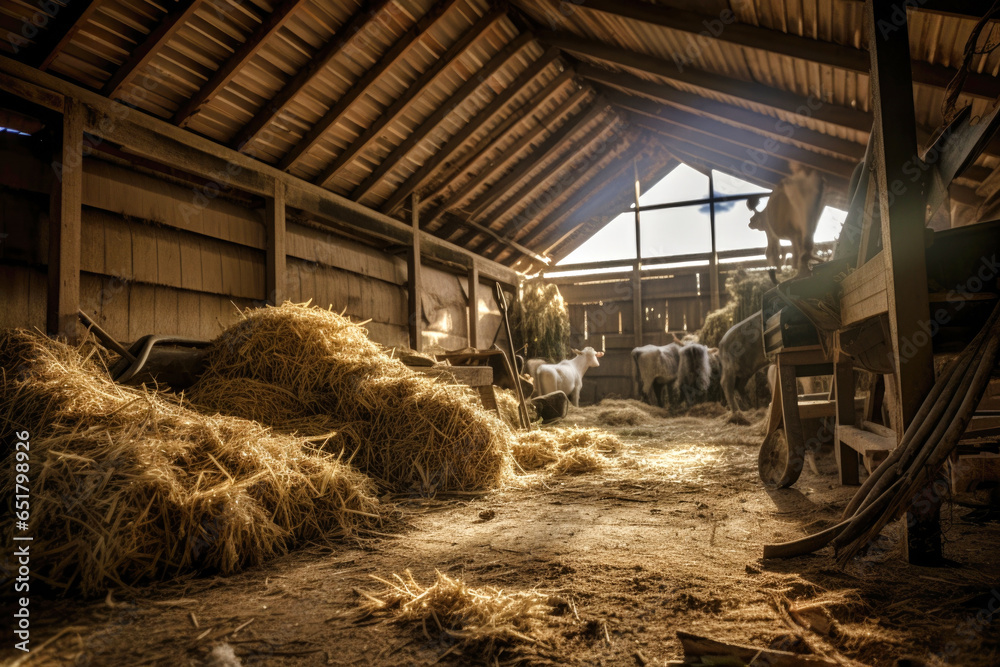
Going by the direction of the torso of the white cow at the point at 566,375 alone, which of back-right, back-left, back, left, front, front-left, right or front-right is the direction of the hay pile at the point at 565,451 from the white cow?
right

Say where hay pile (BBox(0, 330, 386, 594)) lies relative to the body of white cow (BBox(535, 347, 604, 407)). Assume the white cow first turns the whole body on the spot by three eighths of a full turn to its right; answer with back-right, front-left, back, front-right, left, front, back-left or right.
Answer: front-left

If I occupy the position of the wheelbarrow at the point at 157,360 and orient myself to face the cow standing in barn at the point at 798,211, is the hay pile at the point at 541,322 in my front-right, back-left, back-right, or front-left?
front-left

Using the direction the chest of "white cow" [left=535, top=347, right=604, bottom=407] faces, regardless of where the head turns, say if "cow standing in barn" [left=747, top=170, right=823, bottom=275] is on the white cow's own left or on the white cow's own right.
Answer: on the white cow's own right

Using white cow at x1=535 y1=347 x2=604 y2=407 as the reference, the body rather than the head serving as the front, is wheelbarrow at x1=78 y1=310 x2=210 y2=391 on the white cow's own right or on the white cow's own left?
on the white cow's own right

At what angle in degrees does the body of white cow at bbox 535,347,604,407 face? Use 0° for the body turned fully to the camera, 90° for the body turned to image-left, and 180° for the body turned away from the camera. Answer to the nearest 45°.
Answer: approximately 270°

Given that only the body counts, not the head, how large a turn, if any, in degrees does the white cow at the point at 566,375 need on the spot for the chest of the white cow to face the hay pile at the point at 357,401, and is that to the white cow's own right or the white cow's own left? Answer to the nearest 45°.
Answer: approximately 90° to the white cow's own right
